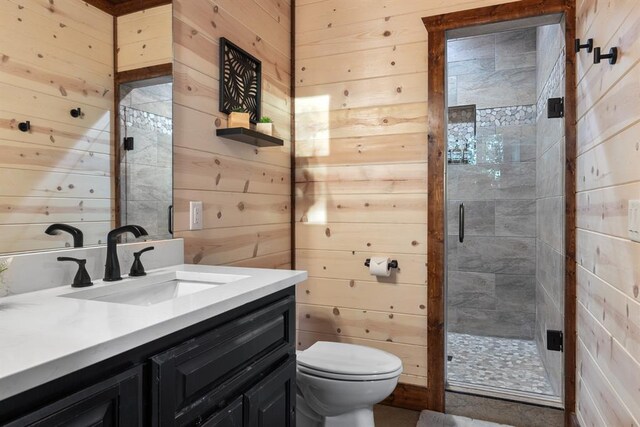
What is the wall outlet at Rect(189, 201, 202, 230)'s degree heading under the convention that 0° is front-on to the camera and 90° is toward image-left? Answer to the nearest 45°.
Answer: approximately 315°

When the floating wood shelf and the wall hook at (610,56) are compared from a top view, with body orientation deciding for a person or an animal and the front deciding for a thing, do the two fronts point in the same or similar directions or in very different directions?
very different directions

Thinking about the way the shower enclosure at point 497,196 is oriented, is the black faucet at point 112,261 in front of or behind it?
in front

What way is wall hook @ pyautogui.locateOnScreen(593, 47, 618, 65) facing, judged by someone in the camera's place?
facing to the left of the viewer

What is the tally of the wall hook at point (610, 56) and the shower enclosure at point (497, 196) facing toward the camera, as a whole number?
1

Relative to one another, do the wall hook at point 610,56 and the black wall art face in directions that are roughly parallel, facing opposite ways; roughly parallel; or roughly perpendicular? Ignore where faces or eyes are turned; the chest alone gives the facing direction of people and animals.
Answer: roughly parallel, facing opposite ways

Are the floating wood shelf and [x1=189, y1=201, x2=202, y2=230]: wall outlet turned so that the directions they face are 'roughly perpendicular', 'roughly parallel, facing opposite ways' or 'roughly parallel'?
roughly parallel

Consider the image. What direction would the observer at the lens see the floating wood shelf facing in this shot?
facing the viewer and to the right of the viewer

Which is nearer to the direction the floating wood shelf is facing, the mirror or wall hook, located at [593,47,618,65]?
the wall hook

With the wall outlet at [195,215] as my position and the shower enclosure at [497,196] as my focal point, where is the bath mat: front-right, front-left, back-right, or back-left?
front-right

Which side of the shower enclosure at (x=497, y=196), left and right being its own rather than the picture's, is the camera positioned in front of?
front

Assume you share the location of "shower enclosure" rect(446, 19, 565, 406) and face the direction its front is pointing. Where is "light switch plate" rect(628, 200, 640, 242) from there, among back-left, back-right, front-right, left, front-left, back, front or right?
front

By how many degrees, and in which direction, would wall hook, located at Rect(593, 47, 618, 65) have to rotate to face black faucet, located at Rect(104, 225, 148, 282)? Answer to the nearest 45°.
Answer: approximately 45° to its left

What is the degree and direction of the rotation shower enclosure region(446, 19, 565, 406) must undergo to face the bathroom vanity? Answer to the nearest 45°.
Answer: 0° — it already faces it

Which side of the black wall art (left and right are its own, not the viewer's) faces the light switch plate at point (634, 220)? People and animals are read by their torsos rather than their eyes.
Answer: front
